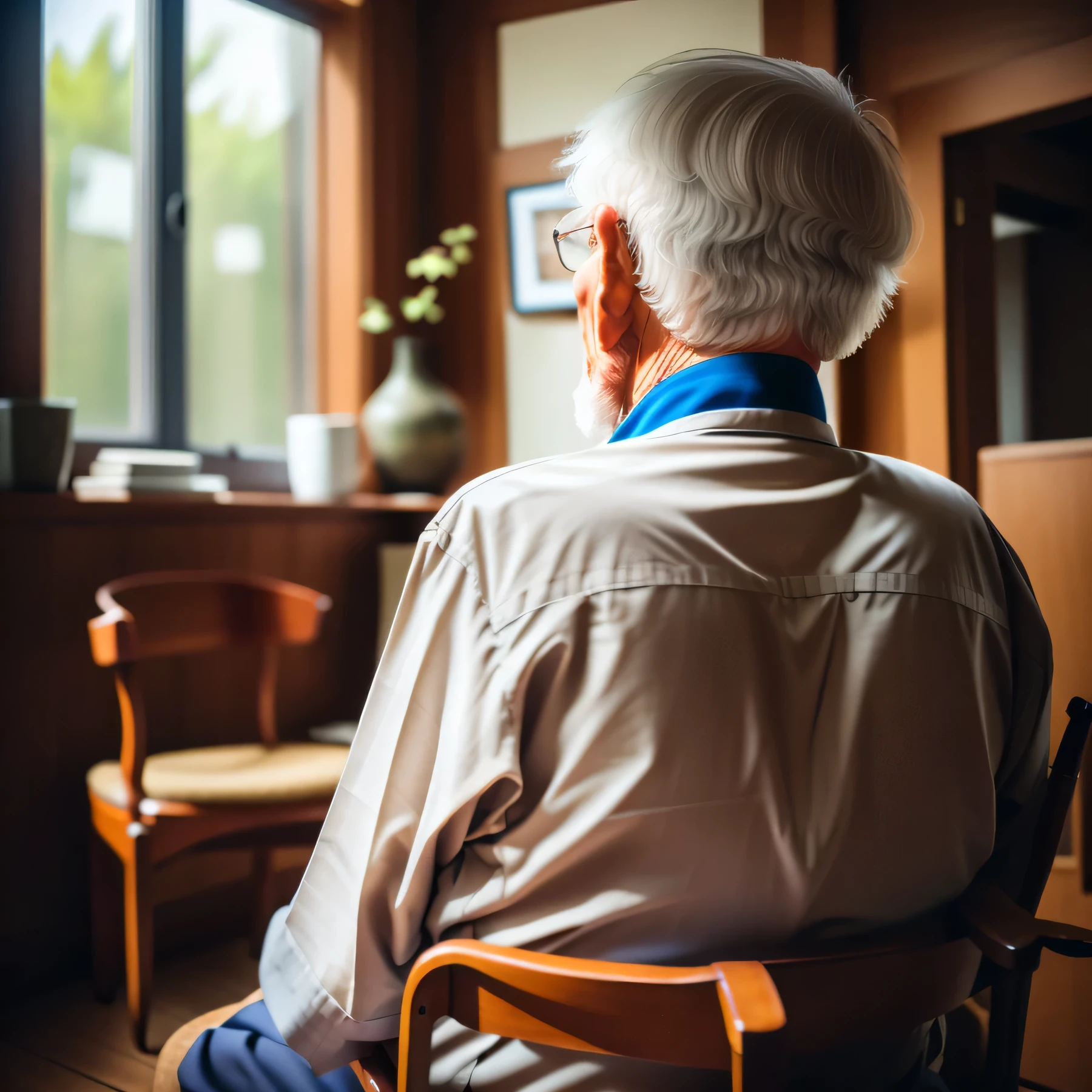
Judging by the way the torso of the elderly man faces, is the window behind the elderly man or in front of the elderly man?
in front

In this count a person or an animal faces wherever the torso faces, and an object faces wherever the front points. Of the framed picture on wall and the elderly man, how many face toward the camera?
1

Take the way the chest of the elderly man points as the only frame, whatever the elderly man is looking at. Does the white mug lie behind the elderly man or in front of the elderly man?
in front

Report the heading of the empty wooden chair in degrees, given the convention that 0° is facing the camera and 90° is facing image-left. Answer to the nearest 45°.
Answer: approximately 315°

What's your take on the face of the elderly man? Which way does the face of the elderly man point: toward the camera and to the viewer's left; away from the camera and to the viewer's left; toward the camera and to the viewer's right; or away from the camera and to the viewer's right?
away from the camera and to the viewer's left

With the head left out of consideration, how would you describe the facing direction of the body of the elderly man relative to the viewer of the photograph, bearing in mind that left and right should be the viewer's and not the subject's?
facing away from the viewer and to the left of the viewer

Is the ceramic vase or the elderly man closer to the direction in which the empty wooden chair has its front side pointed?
the elderly man

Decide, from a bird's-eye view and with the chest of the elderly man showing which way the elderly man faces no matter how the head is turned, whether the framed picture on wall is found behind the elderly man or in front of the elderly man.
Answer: in front
